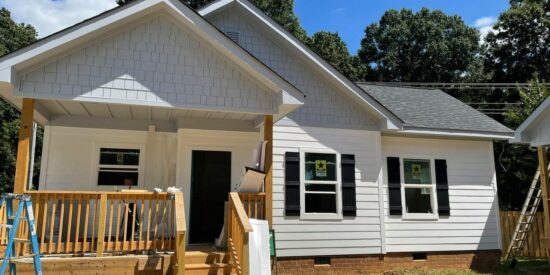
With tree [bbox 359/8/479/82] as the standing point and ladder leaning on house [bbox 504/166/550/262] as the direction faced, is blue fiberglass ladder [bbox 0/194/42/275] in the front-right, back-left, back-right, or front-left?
front-right

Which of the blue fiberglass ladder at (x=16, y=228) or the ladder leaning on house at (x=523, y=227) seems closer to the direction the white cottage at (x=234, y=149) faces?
the blue fiberglass ladder

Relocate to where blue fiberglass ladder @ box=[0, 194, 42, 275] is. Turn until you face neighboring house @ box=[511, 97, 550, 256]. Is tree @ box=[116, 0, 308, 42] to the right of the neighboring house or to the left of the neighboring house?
left

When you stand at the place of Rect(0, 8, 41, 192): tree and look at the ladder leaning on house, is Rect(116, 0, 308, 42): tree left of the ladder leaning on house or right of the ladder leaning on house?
left

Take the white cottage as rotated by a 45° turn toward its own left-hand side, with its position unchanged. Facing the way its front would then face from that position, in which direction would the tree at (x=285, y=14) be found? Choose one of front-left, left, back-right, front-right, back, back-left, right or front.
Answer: back-left

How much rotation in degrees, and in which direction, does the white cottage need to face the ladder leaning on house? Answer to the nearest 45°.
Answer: approximately 90° to its left

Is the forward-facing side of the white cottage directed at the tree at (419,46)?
no

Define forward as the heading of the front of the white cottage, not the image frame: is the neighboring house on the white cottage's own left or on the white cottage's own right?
on the white cottage's own left

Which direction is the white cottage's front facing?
toward the camera

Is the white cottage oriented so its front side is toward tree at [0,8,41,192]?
no

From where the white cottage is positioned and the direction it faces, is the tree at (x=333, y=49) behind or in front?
behind
